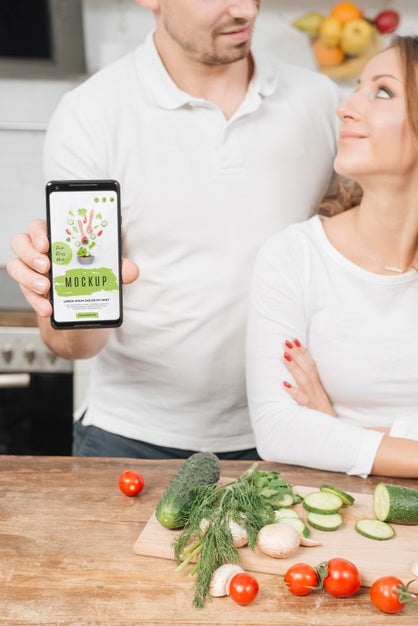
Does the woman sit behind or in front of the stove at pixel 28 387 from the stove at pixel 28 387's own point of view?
in front

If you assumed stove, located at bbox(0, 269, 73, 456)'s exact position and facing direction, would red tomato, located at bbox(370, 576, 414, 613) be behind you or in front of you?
in front

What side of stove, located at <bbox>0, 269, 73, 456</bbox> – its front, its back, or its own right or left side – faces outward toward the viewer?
front

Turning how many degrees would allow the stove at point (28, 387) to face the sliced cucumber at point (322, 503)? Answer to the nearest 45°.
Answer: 0° — it already faces it

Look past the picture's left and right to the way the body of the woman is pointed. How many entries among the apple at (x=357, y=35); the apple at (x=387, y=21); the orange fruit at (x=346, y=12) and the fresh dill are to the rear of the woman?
3

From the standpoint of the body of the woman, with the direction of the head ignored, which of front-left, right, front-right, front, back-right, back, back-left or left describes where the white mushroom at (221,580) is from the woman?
front

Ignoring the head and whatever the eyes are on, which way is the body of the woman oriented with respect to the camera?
toward the camera

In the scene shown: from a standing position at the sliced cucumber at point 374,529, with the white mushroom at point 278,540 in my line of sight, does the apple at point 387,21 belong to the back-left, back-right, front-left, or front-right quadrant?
back-right

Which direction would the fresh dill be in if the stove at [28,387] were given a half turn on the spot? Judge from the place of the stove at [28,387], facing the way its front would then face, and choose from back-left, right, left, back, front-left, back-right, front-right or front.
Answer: back

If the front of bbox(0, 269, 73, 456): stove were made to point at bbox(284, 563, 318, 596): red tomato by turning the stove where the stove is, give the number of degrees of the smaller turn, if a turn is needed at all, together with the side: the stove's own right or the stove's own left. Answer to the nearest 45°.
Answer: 0° — it already faces it

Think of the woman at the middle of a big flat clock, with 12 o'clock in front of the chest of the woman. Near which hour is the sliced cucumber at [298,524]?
The sliced cucumber is roughly at 12 o'clock from the woman.

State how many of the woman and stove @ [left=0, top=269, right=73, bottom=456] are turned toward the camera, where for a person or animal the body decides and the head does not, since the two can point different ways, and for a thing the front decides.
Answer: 2

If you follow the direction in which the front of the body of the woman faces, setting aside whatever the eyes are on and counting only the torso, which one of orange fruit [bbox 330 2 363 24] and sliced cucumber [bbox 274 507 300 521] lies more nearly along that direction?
the sliced cucumber

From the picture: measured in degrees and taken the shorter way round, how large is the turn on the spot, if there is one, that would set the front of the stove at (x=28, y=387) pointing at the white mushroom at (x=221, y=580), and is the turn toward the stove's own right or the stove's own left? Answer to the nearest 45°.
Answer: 0° — it already faces it

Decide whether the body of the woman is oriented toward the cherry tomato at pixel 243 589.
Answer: yes
